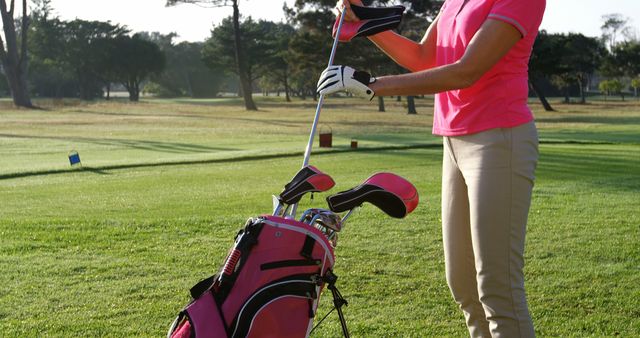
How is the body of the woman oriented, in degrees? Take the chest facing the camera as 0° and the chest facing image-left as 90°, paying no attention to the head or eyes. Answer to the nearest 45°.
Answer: approximately 45°
